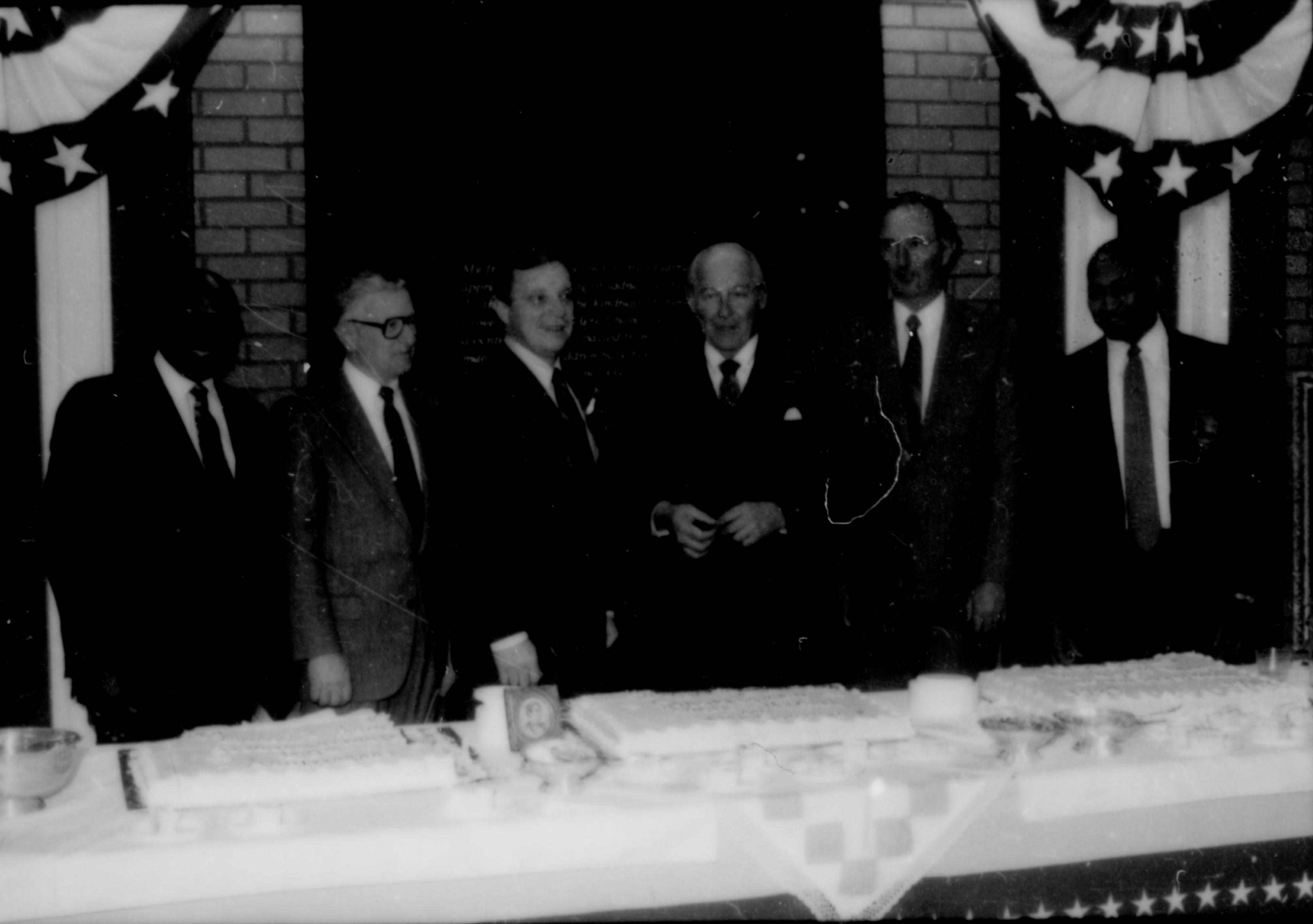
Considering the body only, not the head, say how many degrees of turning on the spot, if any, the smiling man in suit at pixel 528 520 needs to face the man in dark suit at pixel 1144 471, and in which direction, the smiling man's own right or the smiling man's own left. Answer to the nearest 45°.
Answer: approximately 45° to the smiling man's own left

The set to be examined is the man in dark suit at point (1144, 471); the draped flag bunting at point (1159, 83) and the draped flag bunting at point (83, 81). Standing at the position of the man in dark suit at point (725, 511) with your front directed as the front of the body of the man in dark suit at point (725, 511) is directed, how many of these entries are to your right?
1

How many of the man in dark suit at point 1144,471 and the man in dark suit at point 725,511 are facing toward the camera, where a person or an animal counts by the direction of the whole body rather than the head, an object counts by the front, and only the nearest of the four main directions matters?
2

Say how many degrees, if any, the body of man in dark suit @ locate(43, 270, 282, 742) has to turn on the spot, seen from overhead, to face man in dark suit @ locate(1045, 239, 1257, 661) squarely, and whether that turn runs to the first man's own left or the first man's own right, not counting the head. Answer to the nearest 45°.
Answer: approximately 45° to the first man's own left

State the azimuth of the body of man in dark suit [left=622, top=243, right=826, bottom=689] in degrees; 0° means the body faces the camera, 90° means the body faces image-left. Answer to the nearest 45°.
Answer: approximately 0°

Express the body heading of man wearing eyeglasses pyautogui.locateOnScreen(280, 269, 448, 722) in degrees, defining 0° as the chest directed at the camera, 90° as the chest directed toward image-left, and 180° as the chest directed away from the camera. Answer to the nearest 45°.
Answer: approximately 315°

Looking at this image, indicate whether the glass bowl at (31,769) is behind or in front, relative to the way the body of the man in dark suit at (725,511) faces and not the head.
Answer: in front
